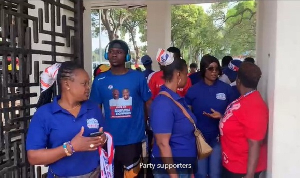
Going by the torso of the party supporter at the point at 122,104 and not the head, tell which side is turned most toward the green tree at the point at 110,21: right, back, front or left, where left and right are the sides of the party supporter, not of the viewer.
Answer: back

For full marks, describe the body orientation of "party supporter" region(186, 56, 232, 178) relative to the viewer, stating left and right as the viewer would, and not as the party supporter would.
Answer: facing the viewer

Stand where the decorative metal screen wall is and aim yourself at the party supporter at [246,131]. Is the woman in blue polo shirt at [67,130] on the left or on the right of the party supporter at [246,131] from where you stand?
right

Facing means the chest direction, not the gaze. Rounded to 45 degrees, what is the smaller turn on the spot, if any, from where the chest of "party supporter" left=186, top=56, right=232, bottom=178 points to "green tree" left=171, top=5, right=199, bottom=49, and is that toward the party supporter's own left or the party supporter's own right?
approximately 180°

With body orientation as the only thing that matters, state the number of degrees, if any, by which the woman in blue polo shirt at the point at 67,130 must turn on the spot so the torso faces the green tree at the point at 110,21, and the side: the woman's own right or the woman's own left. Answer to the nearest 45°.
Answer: approximately 135° to the woman's own left

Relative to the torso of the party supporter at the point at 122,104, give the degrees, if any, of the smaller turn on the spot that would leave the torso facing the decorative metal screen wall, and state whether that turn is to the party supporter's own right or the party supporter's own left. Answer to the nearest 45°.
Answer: approximately 45° to the party supporter's own right

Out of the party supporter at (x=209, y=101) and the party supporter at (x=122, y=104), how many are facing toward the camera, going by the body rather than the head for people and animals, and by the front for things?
2

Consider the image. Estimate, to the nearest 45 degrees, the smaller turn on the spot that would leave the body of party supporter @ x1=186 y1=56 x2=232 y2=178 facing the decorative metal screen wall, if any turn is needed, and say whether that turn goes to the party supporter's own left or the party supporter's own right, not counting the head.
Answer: approximately 45° to the party supporter's own right

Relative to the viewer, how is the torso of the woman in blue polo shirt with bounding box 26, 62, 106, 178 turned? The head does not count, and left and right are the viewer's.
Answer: facing the viewer and to the right of the viewer

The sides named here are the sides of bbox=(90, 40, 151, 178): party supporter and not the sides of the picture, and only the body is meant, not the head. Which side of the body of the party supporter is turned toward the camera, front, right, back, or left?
front

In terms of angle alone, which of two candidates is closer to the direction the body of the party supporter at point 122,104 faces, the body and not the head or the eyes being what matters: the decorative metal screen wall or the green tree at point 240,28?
the decorative metal screen wall

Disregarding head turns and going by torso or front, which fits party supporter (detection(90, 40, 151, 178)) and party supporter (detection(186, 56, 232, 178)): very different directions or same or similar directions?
same or similar directions

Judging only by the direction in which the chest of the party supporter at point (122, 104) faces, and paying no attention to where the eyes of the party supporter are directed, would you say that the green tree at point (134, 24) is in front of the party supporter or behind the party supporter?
behind

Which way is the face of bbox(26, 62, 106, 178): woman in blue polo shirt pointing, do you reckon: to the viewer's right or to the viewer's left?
to the viewer's right

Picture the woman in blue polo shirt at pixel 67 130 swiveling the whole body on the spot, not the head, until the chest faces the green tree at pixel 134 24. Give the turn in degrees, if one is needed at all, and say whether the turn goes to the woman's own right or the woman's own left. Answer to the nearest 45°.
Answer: approximately 135° to the woman's own left

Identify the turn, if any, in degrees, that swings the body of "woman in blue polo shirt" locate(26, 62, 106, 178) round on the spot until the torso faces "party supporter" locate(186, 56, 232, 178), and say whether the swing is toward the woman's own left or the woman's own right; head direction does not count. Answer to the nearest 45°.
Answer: approximately 90° to the woman's own left
